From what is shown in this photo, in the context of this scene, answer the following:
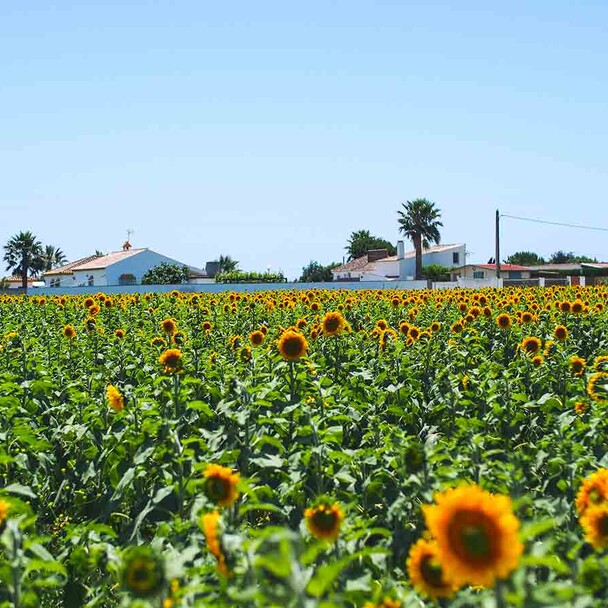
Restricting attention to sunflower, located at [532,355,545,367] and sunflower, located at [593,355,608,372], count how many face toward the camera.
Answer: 2

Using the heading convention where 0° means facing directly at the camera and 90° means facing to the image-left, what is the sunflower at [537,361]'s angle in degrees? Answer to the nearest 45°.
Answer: approximately 0°

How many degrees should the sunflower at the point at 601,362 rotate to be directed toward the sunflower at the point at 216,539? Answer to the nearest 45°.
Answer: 0° — it already faces it

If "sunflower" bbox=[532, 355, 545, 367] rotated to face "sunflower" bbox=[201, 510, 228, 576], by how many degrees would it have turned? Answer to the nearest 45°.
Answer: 0° — it already faces it

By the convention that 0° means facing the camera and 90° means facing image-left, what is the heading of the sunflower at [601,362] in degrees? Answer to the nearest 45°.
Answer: approximately 0°

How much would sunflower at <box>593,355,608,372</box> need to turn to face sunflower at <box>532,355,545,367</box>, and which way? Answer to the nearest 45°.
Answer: approximately 90° to its right
